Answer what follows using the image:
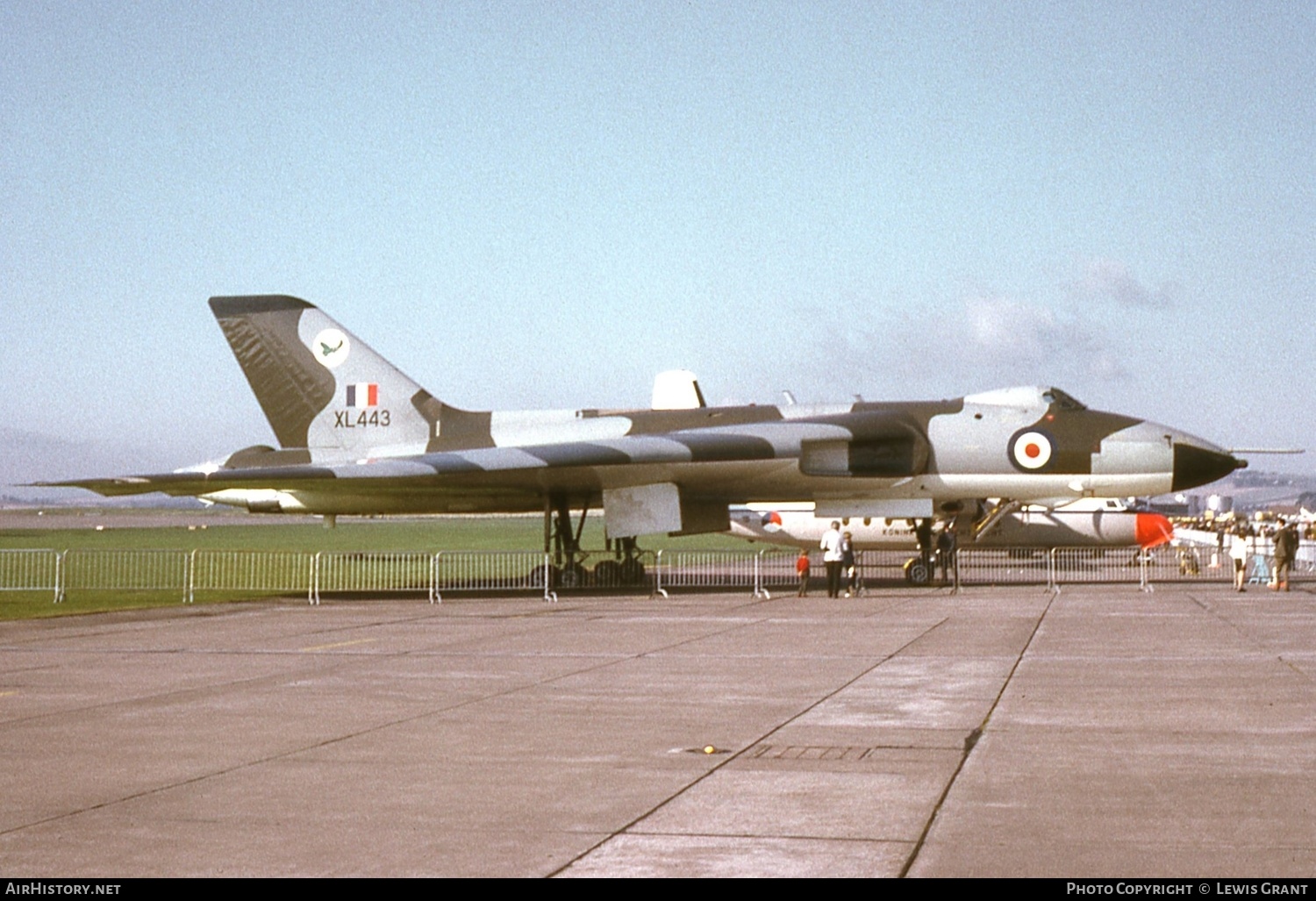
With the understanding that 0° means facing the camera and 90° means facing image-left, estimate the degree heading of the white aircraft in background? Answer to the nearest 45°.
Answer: approximately 270°

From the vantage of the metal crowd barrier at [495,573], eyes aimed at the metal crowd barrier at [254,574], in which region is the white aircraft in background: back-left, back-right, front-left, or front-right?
back-right

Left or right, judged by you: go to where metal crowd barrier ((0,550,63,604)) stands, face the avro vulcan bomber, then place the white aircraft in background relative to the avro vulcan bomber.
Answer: left

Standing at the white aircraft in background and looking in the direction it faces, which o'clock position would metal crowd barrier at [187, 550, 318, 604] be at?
The metal crowd barrier is roughly at 5 o'clock from the white aircraft in background.

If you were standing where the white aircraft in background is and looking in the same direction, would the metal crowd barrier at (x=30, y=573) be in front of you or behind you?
behind

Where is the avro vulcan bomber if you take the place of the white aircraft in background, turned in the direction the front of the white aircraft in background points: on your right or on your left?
on your right

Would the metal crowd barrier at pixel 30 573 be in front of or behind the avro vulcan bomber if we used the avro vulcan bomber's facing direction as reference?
behind

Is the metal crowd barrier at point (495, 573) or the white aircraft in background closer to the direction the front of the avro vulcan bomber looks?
the white aircraft in background

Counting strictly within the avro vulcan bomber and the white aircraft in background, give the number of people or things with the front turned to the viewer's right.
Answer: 2

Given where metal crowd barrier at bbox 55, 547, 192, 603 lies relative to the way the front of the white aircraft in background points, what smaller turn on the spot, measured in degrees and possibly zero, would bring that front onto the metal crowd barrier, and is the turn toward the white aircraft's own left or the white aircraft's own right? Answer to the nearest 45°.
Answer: approximately 180°

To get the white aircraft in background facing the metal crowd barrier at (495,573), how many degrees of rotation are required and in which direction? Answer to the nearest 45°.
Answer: approximately 135° to its right

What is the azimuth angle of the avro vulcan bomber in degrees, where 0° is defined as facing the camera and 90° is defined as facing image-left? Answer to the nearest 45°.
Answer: approximately 270°
